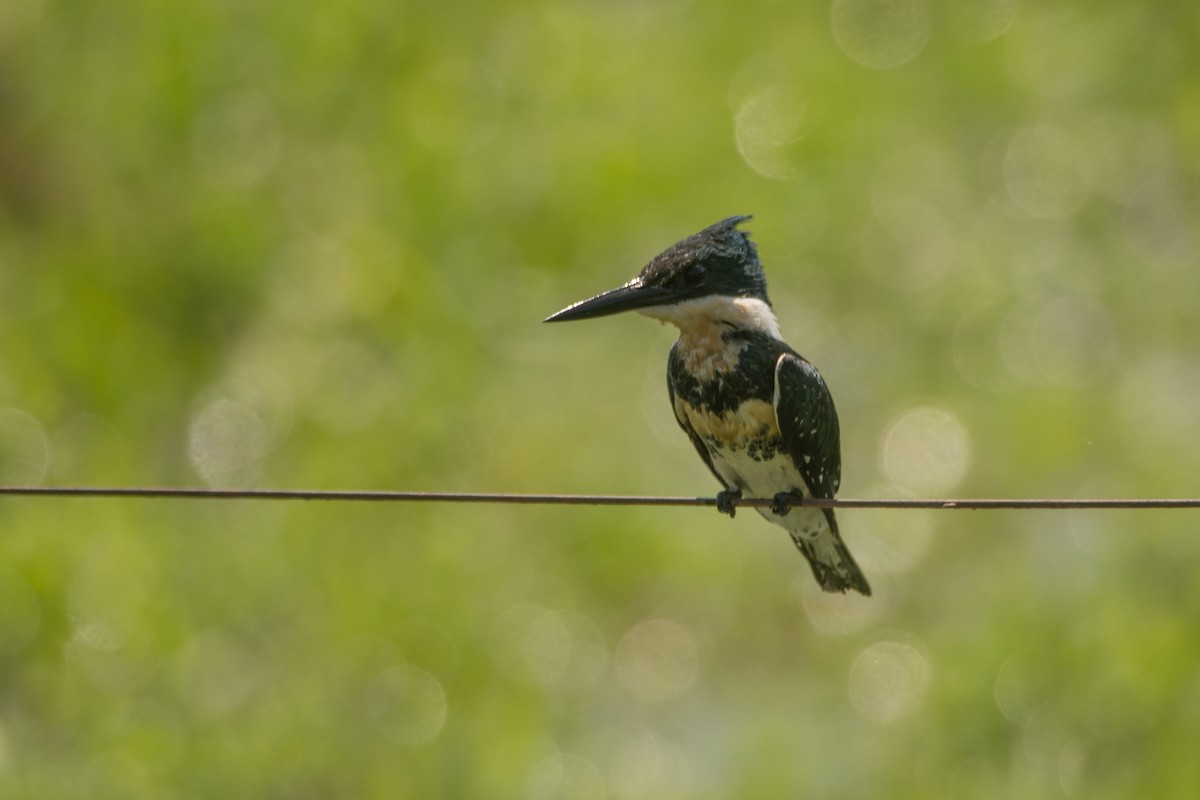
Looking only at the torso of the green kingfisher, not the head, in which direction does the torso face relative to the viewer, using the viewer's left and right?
facing the viewer and to the left of the viewer
